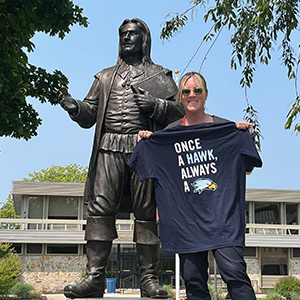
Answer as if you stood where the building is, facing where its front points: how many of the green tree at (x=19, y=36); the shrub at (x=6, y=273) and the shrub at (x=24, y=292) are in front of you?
3

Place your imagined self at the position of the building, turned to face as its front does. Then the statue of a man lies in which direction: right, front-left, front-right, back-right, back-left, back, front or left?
front

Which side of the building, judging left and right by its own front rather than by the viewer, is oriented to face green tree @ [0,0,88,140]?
front

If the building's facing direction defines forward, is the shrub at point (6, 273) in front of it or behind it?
in front

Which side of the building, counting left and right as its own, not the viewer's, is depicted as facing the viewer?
front

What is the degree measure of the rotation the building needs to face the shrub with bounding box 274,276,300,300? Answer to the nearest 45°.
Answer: approximately 45° to its left

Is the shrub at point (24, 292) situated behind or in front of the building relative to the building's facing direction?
in front
